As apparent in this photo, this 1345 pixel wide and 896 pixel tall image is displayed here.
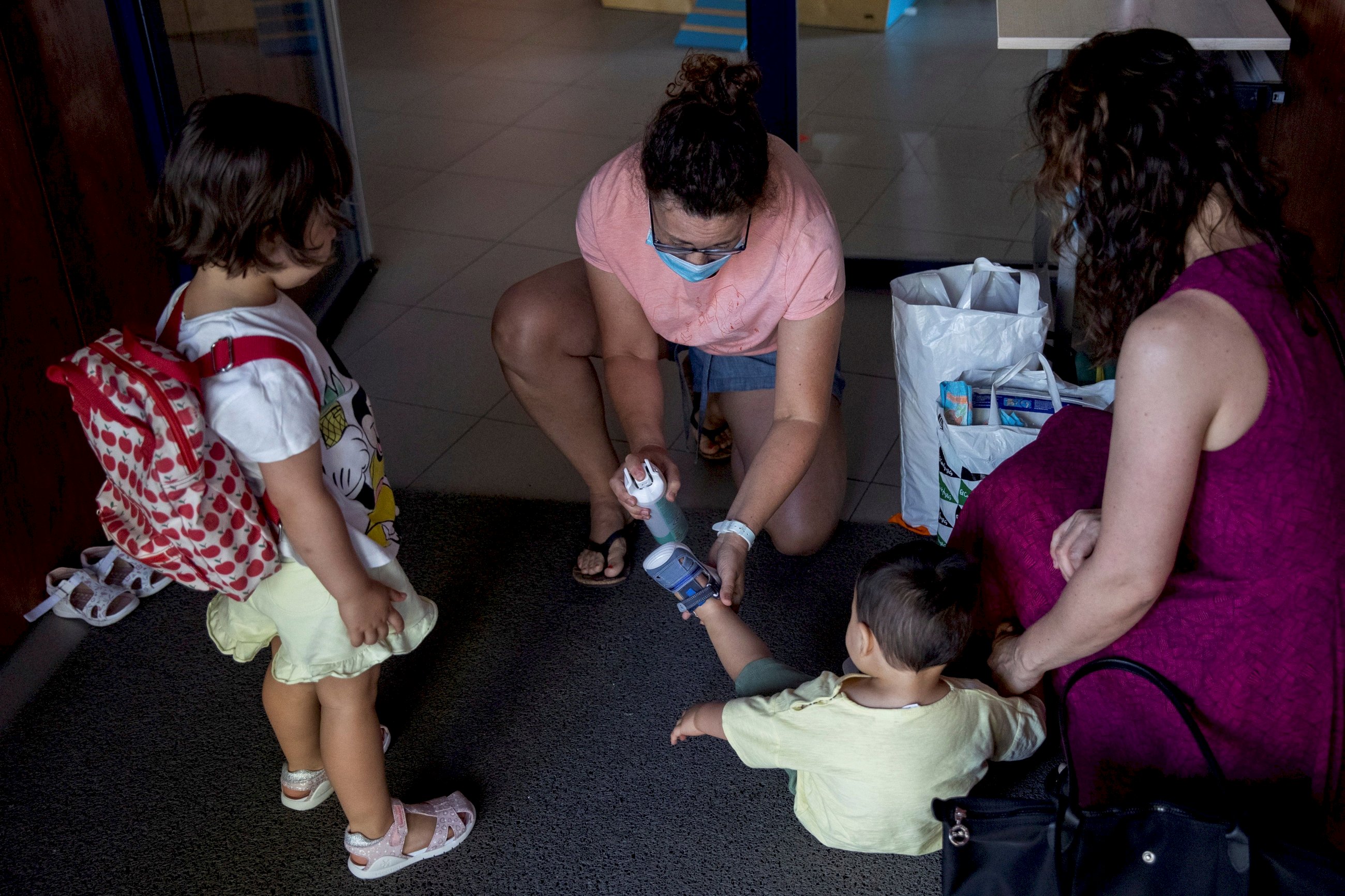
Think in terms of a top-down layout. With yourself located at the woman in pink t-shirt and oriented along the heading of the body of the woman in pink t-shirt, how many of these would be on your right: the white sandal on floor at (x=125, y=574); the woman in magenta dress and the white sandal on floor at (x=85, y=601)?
2

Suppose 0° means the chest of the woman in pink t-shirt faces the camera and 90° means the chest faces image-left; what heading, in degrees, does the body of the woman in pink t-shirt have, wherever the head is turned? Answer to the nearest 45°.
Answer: approximately 0°

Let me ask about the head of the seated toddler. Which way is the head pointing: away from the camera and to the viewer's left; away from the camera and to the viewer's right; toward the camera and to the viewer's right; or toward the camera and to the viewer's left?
away from the camera and to the viewer's left

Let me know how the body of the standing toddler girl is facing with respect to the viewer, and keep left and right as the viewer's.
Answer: facing to the right of the viewer

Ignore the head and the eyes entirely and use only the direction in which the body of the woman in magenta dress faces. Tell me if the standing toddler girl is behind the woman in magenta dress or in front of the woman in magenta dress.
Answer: in front

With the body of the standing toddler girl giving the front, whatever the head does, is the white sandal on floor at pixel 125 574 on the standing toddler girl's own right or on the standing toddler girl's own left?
on the standing toddler girl's own left

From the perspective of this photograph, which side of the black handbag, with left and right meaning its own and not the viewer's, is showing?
front

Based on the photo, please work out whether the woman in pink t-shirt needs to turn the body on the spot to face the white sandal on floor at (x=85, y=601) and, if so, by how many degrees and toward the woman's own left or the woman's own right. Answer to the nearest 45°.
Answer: approximately 90° to the woman's own right

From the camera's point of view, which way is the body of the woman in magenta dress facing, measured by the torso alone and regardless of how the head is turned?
to the viewer's left

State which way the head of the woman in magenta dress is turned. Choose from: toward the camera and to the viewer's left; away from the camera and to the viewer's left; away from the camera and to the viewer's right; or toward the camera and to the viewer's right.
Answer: away from the camera and to the viewer's left

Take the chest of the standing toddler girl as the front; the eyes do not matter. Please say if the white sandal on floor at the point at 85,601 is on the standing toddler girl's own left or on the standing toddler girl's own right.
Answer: on the standing toddler girl's own left
